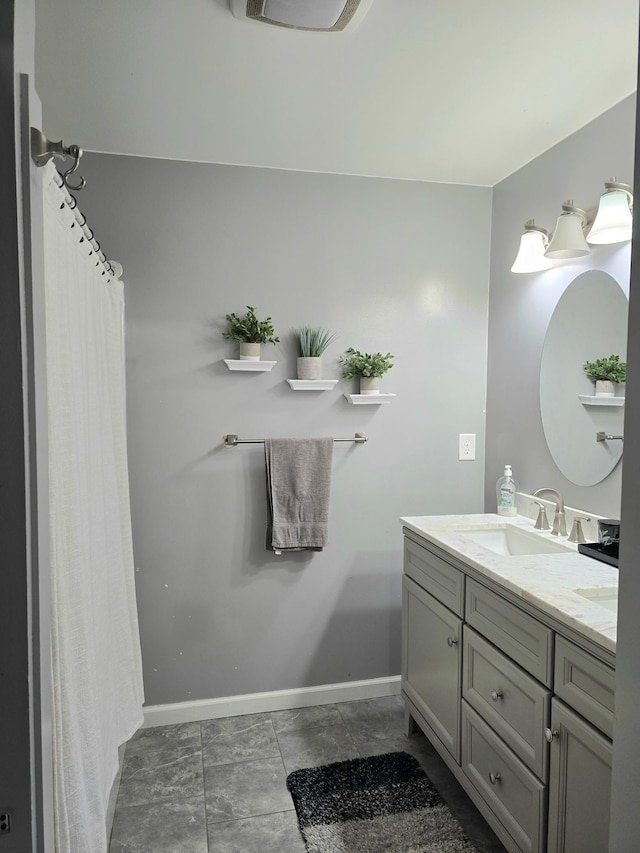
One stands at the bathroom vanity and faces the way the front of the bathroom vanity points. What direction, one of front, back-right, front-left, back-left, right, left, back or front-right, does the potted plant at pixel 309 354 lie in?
right

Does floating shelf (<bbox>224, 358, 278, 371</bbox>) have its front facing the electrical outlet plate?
no

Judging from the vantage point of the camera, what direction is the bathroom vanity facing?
facing the viewer and to the left of the viewer

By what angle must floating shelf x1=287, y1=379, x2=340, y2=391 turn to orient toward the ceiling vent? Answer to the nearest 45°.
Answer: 0° — it already faces it

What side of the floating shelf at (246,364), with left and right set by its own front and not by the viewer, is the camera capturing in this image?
front

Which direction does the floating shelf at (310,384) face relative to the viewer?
toward the camera

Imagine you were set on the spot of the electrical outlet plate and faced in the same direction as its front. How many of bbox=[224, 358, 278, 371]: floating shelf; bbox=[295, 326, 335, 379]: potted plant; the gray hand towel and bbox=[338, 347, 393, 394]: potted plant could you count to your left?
0

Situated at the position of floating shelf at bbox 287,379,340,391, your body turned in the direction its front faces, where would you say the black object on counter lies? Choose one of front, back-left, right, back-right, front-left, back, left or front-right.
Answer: front-left

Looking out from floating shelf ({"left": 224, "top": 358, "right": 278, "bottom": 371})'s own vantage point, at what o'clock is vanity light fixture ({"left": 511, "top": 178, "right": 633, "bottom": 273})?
The vanity light fixture is roughly at 10 o'clock from the floating shelf.

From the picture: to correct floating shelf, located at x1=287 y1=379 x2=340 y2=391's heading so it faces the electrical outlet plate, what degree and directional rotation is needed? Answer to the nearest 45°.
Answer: approximately 90° to its left

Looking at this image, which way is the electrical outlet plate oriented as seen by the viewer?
toward the camera

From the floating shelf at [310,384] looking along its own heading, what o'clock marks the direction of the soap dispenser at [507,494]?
The soap dispenser is roughly at 9 o'clock from the floating shelf.

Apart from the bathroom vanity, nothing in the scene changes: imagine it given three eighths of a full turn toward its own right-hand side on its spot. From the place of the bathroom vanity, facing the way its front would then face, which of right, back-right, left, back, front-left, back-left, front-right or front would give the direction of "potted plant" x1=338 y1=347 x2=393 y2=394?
front-left

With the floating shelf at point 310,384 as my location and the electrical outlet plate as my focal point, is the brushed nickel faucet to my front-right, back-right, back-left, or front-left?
front-right
